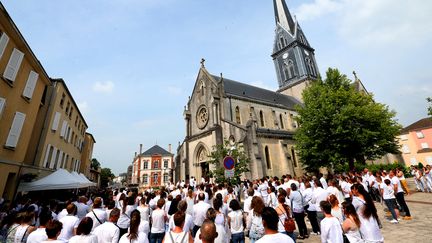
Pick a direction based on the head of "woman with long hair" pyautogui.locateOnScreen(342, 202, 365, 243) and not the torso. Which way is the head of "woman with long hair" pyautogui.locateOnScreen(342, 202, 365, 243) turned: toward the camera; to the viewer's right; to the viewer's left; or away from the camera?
away from the camera

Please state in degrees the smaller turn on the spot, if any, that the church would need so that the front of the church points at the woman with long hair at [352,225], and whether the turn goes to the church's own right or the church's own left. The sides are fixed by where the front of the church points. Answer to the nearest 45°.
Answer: approximately 45° to the church's own left

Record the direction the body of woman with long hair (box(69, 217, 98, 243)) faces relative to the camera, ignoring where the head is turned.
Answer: away from the camera

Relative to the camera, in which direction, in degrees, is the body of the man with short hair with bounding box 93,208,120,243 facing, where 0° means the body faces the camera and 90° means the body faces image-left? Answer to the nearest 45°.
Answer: approximately 225°

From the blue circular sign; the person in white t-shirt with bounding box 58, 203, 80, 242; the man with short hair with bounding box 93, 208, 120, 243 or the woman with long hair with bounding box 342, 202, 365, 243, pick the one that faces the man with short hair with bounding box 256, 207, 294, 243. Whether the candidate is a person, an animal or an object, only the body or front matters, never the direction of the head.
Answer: the blue circular sign

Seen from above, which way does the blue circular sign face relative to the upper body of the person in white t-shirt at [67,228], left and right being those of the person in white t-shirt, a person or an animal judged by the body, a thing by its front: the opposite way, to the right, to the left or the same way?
the opposite way

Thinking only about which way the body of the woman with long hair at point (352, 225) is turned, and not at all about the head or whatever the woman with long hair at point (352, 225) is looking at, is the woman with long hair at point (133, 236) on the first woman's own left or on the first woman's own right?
on the first woman's own left

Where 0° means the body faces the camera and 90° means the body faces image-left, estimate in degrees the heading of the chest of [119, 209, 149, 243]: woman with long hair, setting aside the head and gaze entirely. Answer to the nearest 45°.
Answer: approximately 180°

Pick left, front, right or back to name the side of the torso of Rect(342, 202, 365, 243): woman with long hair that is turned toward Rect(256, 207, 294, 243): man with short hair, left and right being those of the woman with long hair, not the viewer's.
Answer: left

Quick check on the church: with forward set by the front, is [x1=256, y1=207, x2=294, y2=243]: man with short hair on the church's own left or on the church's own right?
on the church's own left

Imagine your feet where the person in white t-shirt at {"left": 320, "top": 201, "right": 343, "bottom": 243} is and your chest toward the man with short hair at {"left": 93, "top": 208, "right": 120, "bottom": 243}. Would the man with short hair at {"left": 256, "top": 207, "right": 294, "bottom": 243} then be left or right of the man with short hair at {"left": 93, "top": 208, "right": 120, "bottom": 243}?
left

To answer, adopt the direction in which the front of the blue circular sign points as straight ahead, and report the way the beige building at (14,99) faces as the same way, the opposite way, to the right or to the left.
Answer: to the left

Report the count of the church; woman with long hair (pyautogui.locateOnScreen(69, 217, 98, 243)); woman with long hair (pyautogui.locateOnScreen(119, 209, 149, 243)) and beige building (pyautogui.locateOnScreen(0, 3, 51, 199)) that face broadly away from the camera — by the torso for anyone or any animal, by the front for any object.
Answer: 2

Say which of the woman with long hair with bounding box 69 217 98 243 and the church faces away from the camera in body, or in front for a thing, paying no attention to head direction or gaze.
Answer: the woman with long hair
